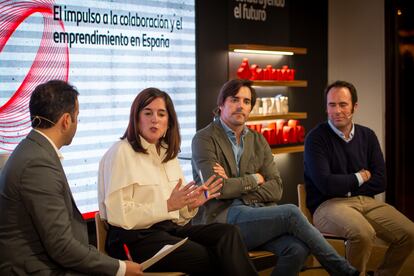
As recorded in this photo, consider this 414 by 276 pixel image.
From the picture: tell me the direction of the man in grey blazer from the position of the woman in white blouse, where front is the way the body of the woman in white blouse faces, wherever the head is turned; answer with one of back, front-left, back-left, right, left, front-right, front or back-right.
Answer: left

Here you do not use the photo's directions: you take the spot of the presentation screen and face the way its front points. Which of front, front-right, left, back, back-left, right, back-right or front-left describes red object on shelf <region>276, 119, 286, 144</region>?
left

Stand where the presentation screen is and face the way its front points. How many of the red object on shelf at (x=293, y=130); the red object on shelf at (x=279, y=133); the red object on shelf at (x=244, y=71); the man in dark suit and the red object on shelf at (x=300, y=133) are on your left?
4

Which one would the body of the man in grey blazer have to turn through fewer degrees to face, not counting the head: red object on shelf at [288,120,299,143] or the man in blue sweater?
the man in blue sweater

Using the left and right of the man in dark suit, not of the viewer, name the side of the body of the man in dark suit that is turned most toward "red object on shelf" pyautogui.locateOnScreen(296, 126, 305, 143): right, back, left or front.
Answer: front

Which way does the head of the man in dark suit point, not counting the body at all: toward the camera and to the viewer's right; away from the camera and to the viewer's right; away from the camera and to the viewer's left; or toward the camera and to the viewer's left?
away from the camera and to the viewer's right

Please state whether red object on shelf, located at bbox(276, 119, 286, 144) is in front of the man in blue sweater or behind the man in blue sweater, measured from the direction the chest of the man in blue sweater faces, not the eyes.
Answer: behind

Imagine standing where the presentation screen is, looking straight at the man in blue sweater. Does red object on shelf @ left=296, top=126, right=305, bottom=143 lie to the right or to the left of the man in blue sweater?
left

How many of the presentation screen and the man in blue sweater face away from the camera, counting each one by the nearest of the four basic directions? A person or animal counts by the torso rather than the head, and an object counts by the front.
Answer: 0

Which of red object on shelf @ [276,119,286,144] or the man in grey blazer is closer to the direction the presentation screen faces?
the man in grey blazer

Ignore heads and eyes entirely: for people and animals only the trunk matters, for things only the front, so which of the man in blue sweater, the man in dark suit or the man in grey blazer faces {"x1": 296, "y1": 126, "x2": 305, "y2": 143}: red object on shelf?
the man in dark suit

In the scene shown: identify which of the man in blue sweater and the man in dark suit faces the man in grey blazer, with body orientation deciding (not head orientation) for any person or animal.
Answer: the man in dark suit

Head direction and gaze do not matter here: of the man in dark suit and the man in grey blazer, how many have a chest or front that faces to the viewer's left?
0

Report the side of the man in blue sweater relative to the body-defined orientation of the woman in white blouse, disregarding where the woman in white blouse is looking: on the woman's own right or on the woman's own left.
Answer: on the woman's own left

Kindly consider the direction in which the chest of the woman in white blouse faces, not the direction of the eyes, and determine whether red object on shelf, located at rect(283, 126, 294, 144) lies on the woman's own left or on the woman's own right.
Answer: on the woman's own left

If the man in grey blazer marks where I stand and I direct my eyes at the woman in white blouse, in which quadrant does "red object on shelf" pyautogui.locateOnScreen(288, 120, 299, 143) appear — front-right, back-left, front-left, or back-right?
back-right
